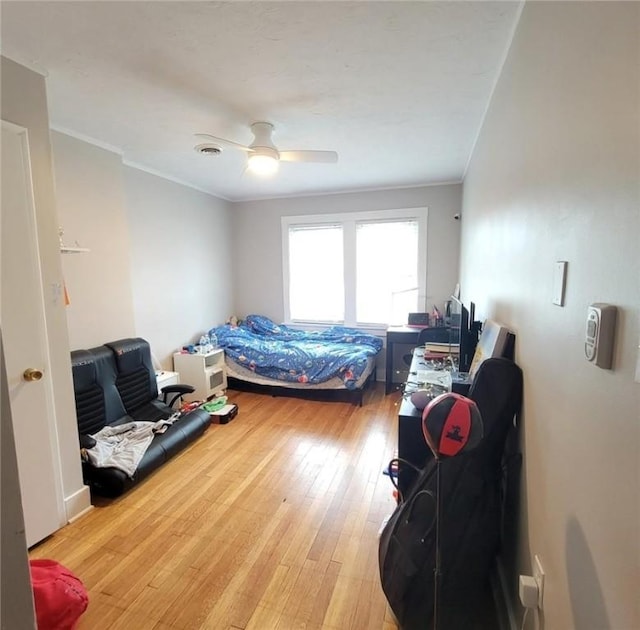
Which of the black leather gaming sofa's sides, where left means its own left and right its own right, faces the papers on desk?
front

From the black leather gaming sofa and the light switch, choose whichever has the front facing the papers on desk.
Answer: the black leather gaming sofa

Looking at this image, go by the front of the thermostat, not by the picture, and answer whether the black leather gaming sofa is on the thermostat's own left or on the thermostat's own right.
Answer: on the thermostat's own right

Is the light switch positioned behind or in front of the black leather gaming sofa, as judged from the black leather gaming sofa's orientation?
in front

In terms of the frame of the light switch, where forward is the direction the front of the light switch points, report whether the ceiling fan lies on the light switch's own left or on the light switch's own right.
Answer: on the light switch's own right

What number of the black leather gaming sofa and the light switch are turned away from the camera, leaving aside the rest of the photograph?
0

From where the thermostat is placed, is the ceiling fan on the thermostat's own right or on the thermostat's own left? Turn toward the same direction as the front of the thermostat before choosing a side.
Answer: on the thermostat's own right

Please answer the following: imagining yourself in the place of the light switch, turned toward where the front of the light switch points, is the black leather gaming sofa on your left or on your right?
on your right

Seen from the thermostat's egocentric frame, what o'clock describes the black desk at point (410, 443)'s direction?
The black desk is roughly at 3 o'clock from the thermostat.

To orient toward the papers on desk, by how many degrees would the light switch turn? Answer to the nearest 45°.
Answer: approximately 90° to its right

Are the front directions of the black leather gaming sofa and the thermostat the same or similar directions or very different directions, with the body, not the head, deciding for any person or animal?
very different directions

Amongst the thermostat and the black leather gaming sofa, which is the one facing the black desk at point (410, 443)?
the black leather gaming sofa
